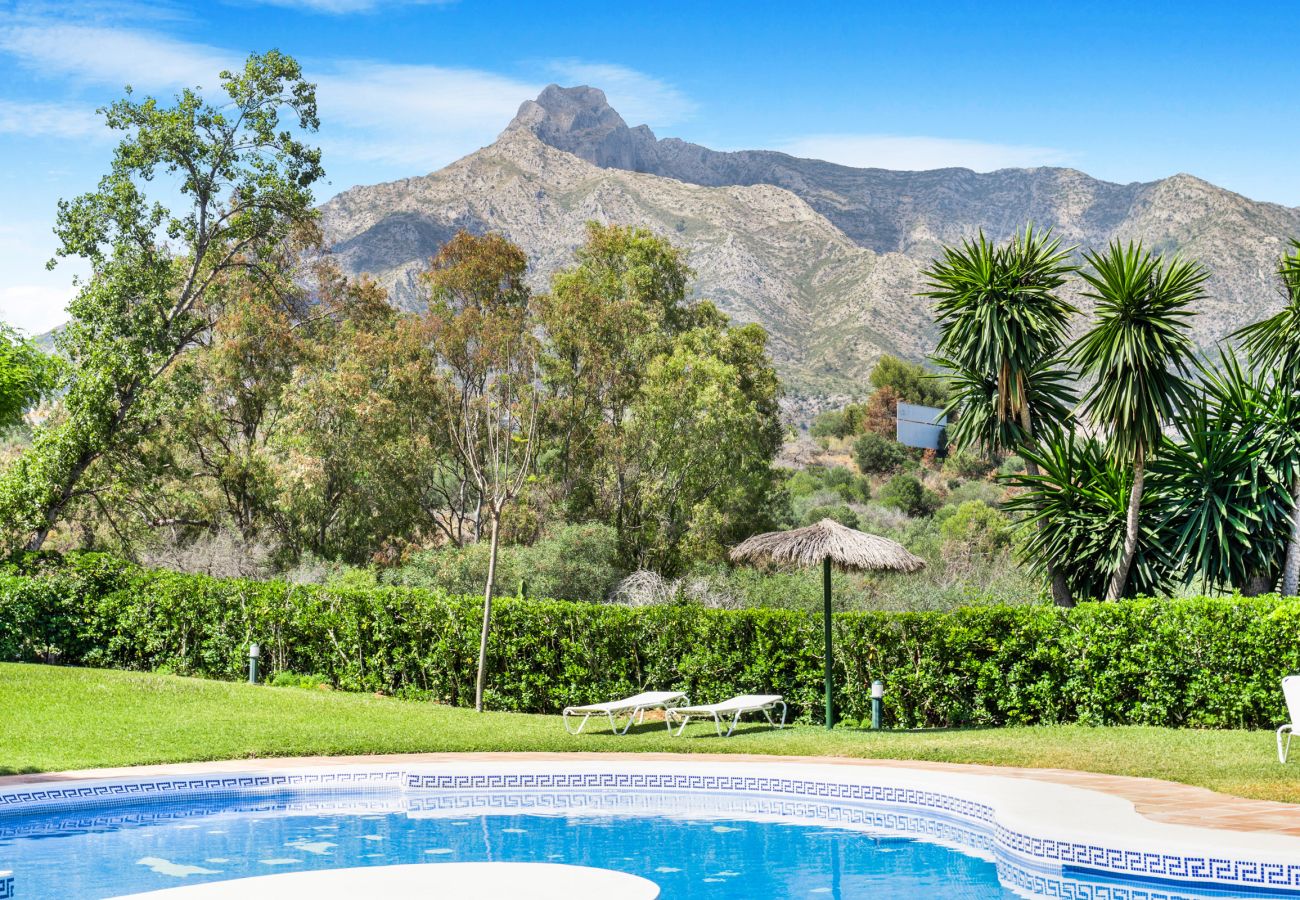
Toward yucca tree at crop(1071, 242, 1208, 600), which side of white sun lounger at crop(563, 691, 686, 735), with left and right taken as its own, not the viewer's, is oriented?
back

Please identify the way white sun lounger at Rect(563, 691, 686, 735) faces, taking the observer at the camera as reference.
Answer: facing to the left of the viewer

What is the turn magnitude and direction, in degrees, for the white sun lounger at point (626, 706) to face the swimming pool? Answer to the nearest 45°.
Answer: approximately 90° to its left

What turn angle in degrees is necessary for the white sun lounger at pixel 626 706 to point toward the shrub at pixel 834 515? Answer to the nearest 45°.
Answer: approximately 90° to its right

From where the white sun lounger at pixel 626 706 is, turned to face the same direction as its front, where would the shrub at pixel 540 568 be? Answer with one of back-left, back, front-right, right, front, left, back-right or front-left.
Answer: right

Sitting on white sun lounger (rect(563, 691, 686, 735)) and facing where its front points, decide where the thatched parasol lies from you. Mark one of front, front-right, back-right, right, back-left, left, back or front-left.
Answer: back-right

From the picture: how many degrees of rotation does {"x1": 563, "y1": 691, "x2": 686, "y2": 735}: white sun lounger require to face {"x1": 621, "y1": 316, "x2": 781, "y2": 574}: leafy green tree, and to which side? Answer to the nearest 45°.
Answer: approximately 90° to its right

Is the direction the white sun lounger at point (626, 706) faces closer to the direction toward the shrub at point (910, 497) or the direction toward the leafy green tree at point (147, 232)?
the leafy green tree

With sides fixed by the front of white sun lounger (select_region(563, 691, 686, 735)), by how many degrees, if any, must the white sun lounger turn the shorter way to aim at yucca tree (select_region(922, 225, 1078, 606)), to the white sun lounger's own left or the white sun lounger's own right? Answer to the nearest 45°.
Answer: approximately 135° to the white sun lounger's own right

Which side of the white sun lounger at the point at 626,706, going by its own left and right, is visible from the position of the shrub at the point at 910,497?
right

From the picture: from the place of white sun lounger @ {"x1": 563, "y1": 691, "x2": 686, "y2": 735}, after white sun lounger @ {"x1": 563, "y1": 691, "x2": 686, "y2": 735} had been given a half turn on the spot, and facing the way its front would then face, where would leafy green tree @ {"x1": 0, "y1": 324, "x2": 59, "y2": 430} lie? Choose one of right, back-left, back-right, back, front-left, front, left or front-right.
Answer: back-left

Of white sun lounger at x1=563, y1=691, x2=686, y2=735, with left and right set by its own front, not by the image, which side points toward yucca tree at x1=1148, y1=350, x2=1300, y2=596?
back

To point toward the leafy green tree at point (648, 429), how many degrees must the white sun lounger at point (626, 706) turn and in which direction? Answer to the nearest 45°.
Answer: approximately 90° to its right
